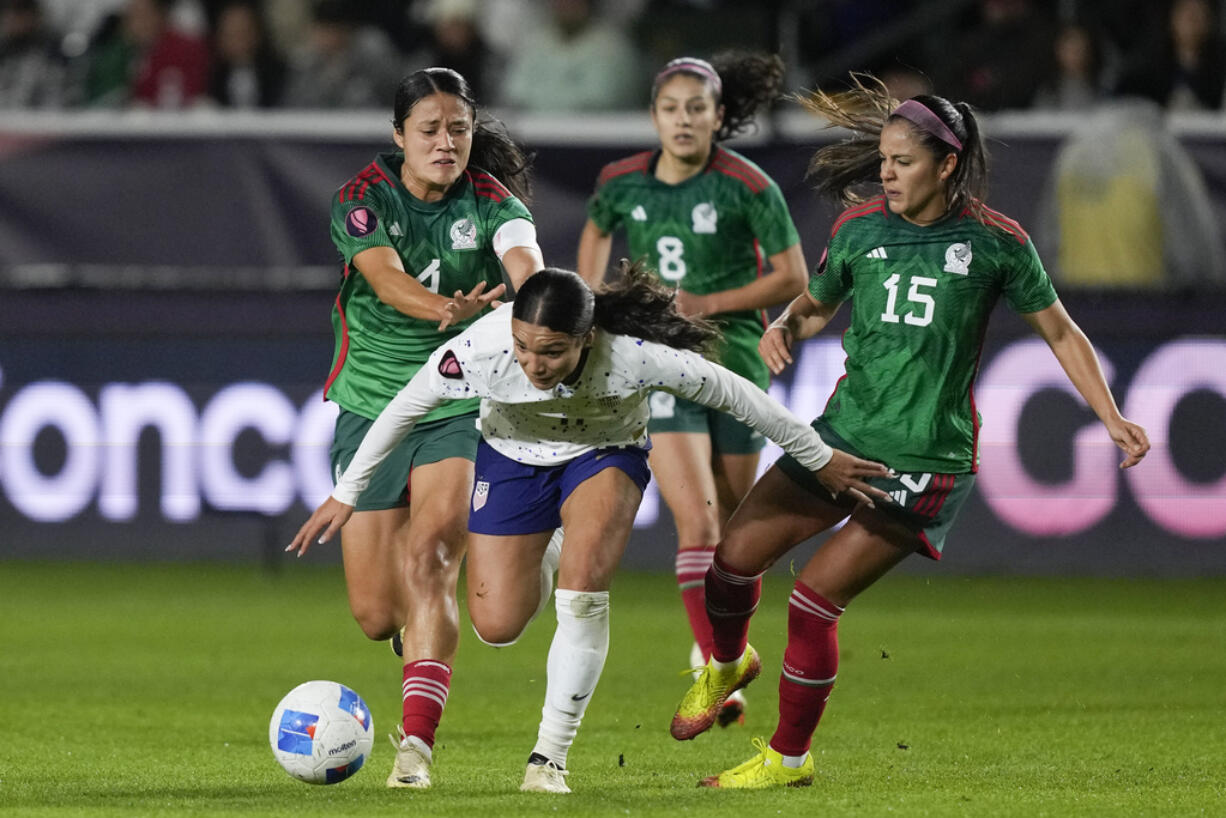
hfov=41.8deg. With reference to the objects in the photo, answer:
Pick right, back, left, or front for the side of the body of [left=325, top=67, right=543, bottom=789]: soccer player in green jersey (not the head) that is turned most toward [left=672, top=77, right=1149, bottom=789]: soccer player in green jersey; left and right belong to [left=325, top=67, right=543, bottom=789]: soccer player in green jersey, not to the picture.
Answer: left

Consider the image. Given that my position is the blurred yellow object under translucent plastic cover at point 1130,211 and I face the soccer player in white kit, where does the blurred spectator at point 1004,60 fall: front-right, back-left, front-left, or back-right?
back-right

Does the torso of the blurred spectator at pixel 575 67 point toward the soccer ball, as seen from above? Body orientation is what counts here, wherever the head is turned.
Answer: yes

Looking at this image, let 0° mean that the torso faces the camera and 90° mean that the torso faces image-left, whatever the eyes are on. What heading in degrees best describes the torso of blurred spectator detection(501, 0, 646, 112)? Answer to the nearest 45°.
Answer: approximately 0°

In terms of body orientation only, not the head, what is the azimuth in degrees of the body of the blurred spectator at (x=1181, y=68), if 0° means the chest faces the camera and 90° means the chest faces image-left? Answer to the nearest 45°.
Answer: approximately 0°

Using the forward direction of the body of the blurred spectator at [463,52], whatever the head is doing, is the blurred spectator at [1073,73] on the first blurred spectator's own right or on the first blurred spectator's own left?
on the first blurred spectator's own left

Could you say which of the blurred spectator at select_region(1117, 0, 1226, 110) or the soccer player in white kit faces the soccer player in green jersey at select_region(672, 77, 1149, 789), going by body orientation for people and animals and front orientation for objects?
the blurred spectator
